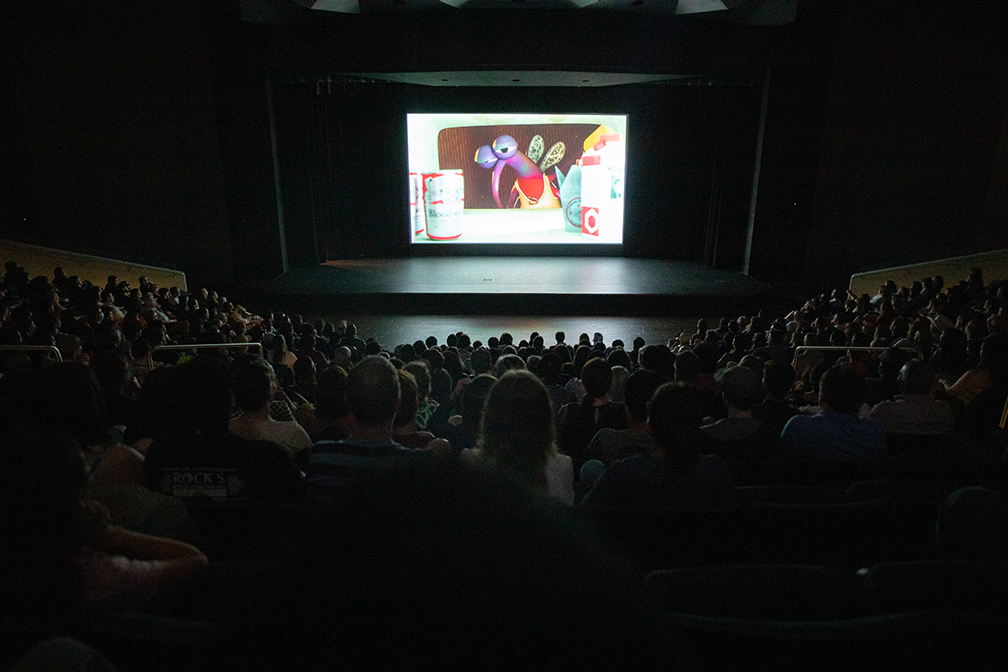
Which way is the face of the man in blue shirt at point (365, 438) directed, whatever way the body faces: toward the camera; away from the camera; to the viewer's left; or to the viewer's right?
away from the camera

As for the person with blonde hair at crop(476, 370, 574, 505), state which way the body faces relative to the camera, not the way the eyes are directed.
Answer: away from the camera

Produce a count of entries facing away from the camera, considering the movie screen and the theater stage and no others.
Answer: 0

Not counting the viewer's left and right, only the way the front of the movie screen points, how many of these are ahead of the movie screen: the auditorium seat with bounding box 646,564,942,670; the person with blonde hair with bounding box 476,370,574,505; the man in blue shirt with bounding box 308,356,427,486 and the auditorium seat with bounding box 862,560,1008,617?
4

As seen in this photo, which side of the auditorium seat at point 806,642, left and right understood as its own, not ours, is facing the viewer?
back

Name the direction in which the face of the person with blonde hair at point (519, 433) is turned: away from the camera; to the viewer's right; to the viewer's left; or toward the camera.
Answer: away from the camera

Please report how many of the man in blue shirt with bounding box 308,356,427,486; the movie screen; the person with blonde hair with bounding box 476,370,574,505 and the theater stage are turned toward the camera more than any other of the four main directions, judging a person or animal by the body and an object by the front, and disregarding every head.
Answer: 2

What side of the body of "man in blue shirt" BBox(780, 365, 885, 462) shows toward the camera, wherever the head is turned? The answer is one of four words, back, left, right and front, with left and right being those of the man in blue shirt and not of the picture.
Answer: back

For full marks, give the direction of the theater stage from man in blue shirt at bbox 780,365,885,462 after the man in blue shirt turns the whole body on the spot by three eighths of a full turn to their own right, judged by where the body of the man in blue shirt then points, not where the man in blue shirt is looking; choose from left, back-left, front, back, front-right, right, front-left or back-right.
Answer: back

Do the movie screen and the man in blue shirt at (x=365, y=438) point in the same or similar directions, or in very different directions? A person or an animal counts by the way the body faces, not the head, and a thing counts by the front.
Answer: very different directions

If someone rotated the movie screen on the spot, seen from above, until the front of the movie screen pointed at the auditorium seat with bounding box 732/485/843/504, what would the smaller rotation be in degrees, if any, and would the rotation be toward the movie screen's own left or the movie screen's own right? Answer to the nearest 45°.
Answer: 0° — it already faces it

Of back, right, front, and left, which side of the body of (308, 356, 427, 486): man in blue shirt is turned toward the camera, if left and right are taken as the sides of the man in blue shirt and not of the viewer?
back

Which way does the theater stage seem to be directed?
toward the camera

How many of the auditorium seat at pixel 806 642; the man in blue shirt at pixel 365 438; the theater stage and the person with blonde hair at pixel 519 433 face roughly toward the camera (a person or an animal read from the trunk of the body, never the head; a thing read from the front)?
1

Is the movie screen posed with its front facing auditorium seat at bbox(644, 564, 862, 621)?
yes

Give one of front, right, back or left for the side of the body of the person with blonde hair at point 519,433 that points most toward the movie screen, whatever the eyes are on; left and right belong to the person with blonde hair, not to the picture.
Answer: front

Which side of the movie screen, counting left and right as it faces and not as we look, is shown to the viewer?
front

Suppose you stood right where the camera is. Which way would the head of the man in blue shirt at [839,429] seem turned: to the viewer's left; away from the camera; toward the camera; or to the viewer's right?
away from the camera
